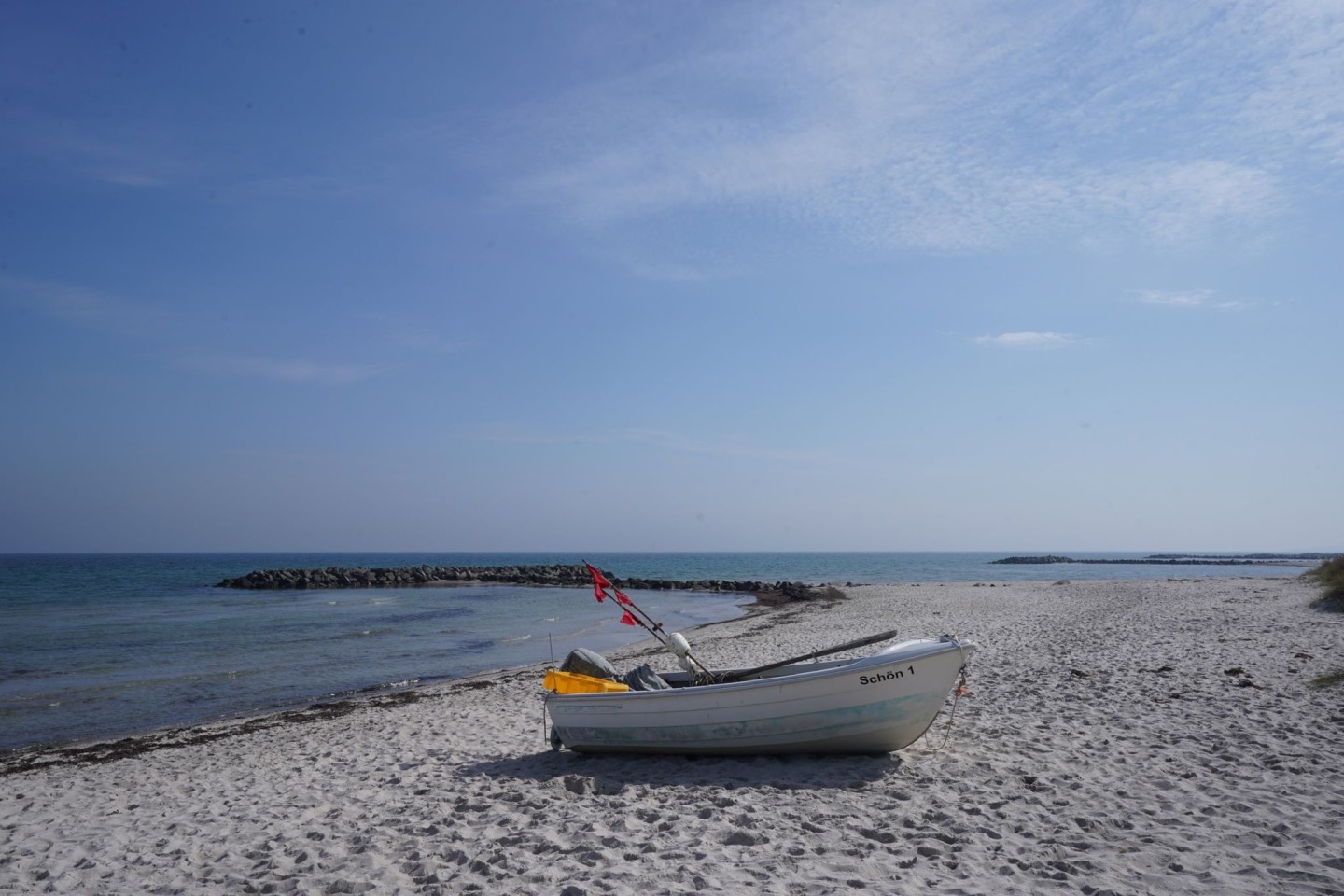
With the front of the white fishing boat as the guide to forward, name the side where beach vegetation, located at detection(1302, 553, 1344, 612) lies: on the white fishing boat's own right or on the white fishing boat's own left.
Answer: on the white fishing boat's own left

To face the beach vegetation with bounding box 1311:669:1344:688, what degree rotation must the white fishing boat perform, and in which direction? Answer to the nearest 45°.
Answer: approximately 45° to its left

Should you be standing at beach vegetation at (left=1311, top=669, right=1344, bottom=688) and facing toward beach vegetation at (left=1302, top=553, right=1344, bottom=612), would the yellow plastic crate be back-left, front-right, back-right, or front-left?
back-left

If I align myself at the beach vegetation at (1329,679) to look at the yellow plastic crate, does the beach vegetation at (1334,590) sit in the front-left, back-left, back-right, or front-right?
back-right

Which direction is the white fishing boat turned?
to the viewer's right
